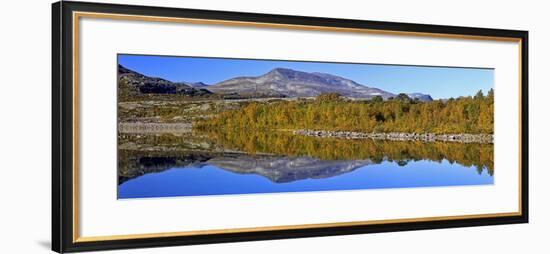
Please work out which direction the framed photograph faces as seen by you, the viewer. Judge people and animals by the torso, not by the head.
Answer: facing the viewer and to the right of the viewer
